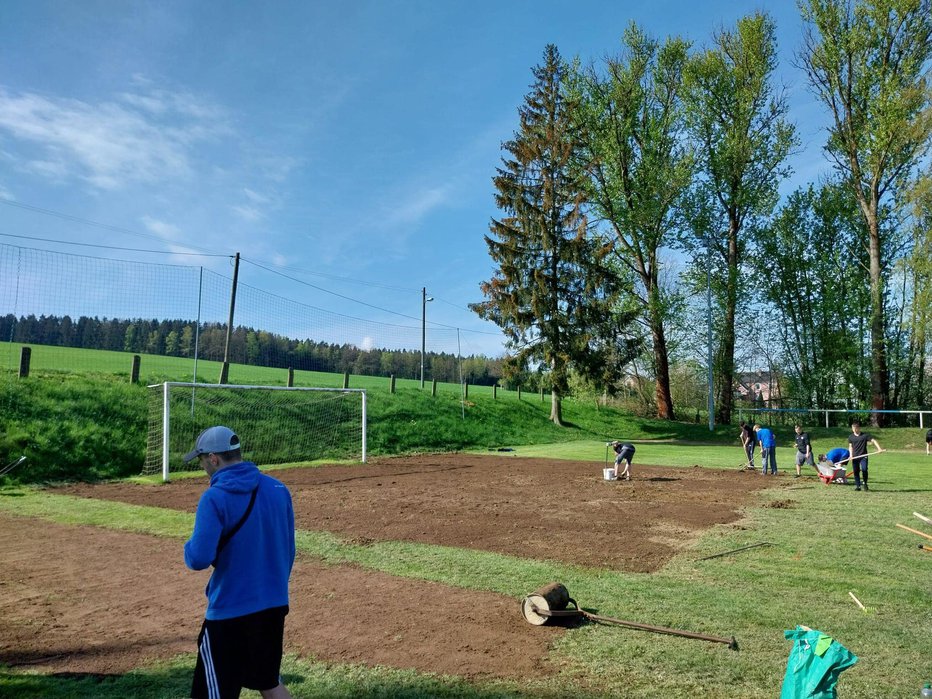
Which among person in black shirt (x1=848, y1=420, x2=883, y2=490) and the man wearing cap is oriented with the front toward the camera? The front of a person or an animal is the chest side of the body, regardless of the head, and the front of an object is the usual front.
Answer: the person in black shirt

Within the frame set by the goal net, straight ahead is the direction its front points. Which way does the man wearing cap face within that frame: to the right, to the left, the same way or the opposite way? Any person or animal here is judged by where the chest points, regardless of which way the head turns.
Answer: the opposite way

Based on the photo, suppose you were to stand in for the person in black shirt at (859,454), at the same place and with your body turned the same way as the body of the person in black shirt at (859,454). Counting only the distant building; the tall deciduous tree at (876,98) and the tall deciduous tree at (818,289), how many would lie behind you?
3

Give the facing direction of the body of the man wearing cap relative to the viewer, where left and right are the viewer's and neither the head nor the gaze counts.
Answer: facing away from the viewer and to the left of the viewer

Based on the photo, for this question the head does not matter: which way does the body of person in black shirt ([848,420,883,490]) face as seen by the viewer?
toward the camera

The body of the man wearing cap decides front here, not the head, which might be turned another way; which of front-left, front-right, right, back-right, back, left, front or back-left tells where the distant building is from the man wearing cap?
right

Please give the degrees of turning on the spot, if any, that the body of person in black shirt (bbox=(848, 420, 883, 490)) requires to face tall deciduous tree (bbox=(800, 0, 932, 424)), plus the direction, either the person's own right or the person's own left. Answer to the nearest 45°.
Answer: approximately 180°

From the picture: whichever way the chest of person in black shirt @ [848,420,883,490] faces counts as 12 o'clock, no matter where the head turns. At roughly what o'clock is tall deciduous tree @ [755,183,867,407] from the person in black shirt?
The tall deciduous tree is roughly at 6 o'clock from the person in black shirt.

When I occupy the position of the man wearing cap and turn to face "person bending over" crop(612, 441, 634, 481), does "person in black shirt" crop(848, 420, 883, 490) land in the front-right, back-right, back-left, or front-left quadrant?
front-right

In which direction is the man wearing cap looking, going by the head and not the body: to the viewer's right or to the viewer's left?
to the viewer's left
